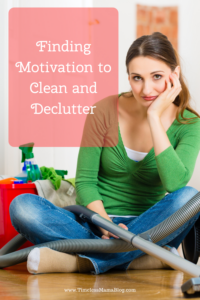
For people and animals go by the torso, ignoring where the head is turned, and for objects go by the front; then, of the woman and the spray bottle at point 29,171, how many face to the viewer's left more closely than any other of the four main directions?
1

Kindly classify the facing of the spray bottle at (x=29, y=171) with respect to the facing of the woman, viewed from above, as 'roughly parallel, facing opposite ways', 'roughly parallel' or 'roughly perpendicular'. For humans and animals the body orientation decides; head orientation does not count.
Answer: roughly perpendicular

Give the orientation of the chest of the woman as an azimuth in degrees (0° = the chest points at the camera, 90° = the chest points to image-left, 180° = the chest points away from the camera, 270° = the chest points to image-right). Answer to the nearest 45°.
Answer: approximately 0°

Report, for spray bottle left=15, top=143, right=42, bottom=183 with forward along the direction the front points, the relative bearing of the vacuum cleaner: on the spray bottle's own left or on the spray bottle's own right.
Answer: on the spray bottle's own left

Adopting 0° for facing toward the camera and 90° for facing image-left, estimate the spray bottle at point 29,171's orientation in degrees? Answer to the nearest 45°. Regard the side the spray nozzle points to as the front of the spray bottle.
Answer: approximately 90°
